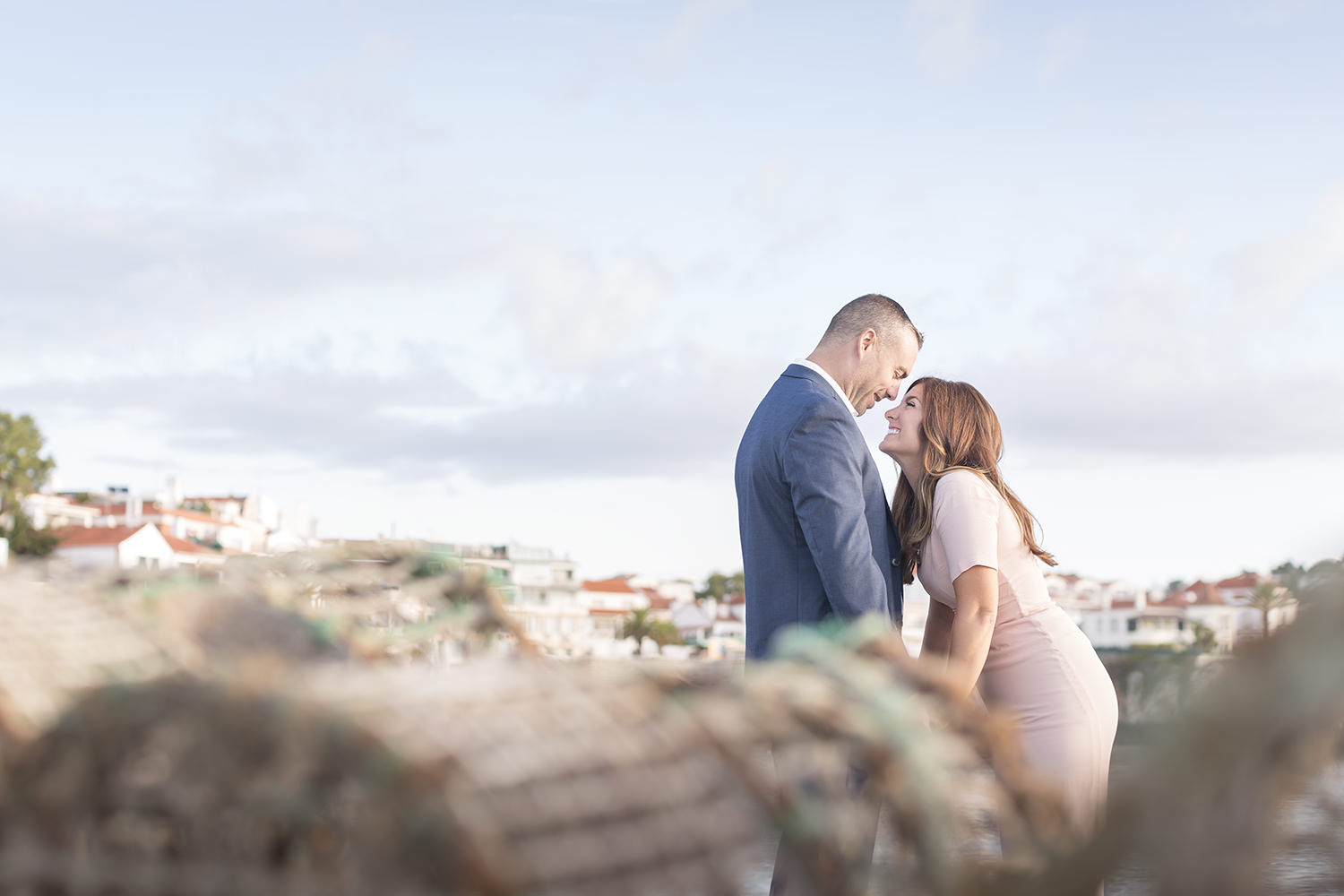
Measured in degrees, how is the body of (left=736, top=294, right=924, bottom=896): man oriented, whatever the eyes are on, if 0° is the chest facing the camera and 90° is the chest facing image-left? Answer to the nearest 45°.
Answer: approximately 270°

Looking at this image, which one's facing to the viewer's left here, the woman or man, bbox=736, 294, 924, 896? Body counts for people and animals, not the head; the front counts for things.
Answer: the woman

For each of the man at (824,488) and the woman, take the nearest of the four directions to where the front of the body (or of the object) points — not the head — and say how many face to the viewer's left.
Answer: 1

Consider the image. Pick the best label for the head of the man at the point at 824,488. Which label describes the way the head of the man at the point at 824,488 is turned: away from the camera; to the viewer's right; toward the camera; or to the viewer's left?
to the viewer's right

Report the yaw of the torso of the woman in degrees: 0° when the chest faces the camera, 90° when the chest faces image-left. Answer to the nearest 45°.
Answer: approximately 90°

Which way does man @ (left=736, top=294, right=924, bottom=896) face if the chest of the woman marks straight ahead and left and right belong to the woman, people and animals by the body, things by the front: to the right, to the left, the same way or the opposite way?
the opposite way
